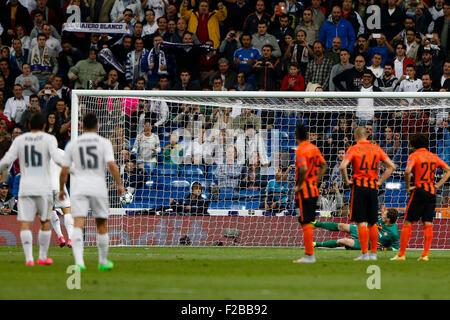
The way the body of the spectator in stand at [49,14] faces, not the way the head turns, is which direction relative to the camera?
toward the camera

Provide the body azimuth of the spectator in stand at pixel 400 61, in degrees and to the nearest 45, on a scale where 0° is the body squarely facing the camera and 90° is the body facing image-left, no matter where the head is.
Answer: approximately 0°

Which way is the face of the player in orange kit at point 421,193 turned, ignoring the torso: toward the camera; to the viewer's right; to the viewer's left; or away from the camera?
away from the camera

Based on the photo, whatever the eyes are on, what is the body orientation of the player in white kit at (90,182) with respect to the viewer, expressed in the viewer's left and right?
facing away from the viewer

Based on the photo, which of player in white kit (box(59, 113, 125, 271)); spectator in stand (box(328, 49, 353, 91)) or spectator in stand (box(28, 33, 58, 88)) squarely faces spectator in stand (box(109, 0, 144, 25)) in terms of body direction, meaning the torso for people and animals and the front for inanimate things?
the player in white kit

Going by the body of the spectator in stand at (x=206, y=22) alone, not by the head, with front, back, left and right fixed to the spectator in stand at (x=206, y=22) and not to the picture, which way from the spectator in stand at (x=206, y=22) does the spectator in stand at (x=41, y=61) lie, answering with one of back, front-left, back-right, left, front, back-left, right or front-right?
right

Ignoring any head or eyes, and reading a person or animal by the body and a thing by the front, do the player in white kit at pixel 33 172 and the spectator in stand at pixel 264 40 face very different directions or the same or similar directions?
very different directions

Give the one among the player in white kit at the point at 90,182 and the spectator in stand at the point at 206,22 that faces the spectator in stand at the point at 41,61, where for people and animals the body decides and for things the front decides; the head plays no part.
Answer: the player in white kit

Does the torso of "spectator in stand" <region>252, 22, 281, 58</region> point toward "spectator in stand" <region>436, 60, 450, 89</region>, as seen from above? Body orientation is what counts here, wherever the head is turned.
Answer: no

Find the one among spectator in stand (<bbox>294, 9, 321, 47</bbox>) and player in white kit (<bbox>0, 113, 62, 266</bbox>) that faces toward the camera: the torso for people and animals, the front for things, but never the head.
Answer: the spectator in stand

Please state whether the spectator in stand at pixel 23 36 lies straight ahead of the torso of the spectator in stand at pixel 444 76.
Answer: no

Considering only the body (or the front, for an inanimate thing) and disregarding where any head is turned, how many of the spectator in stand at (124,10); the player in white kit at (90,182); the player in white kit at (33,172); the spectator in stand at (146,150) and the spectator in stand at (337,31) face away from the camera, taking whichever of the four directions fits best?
2

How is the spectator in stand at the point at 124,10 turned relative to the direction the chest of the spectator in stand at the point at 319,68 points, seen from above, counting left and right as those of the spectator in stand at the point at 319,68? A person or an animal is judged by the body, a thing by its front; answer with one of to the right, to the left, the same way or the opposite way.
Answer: the same way

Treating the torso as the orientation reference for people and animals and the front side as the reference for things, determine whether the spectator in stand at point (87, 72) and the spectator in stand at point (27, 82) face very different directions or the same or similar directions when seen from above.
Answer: same or similar directions

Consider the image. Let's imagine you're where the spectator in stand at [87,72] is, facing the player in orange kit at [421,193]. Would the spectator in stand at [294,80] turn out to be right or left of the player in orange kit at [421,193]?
left

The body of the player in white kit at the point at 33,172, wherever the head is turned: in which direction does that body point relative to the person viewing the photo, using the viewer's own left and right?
facing away from the viewer

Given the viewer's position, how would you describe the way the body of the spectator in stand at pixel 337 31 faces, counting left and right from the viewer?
facing the viewer

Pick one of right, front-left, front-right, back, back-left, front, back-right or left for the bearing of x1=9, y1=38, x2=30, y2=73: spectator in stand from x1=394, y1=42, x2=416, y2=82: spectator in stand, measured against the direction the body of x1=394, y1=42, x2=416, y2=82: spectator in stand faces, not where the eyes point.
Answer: right

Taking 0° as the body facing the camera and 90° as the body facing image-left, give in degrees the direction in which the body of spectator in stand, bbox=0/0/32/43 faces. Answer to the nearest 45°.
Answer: approximately 0°

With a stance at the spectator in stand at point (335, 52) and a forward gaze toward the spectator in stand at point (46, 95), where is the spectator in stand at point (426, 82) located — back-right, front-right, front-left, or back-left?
back-left
